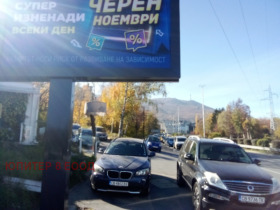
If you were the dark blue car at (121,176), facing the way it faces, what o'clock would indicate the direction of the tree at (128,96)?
The tree is roughly at 6 o'clock from the dark blue car.

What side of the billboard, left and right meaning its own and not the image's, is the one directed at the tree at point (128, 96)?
back

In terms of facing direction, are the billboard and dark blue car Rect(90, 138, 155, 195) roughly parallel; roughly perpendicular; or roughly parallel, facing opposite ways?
roughly parallel

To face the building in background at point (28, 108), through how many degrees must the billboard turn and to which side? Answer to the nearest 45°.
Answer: approximately 180°

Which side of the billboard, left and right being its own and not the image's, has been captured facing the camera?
front

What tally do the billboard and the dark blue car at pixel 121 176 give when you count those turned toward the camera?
2

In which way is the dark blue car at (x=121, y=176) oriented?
toward the camera

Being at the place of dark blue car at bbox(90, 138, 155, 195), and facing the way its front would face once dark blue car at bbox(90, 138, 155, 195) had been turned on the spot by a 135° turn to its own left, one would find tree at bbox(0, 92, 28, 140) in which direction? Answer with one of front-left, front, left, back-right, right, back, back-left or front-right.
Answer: left

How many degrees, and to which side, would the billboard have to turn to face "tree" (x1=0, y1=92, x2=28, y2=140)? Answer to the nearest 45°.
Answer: approximately 135° to its right
